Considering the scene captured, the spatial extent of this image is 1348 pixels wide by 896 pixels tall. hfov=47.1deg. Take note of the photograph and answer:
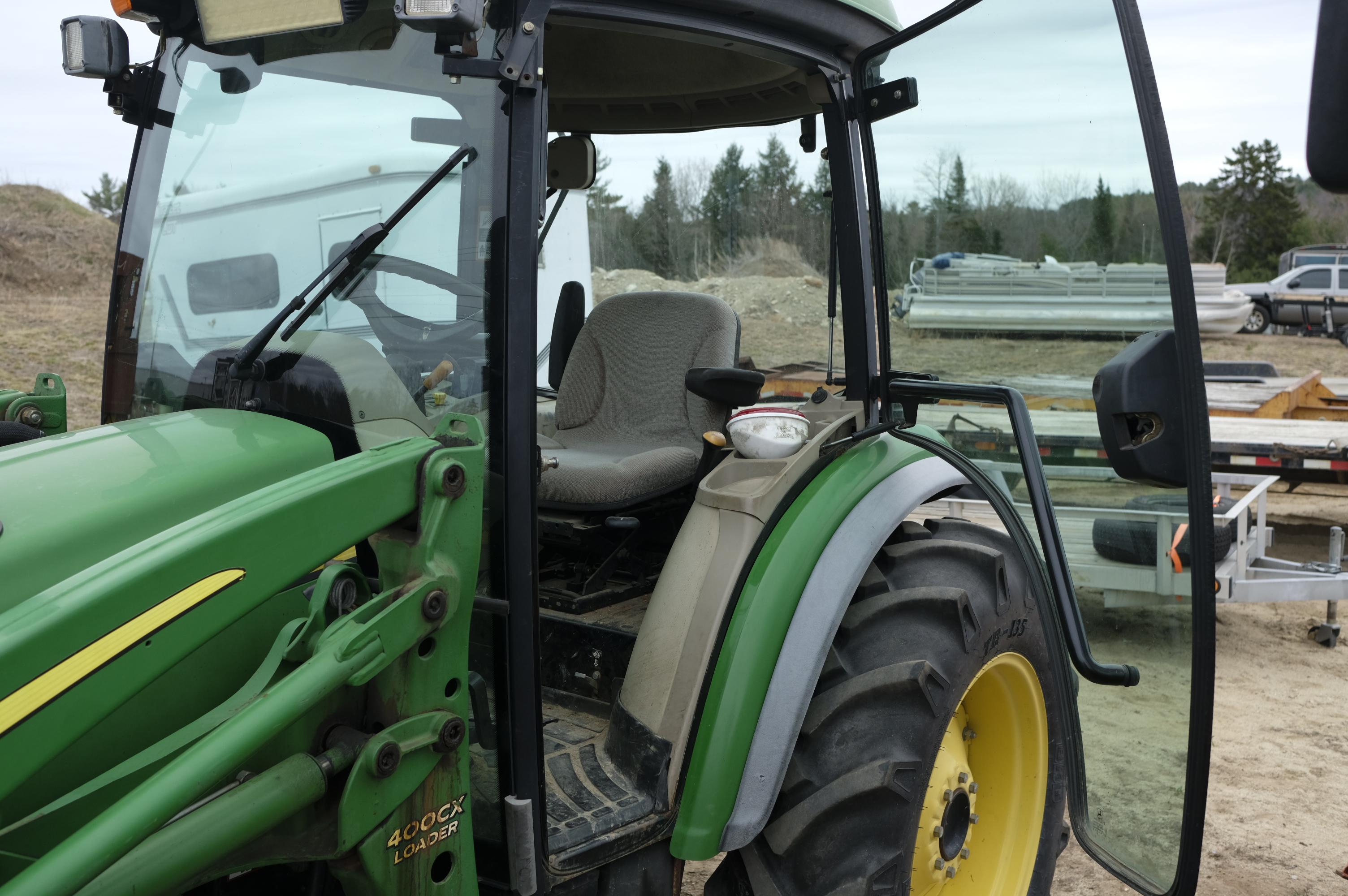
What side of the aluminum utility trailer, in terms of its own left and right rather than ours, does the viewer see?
right

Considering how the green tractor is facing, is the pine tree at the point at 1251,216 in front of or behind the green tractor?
behind

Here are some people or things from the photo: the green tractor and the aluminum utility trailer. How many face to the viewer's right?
1

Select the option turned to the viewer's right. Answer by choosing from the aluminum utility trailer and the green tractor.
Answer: the aluminum utility trailer

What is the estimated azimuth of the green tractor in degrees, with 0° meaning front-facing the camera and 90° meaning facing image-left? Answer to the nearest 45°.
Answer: approximately 45°
